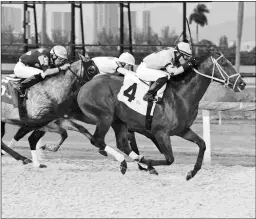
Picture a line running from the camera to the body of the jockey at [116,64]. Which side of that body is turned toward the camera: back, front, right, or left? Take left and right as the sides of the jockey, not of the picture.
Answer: right

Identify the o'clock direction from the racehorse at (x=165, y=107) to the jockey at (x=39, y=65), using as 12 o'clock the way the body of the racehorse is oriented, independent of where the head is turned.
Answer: The jockey is roughly at 7 o'clock from the racehorse.

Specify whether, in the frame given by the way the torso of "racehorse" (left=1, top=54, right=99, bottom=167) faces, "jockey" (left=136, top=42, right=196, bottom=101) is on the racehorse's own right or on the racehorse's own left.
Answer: on the racehorse's own right

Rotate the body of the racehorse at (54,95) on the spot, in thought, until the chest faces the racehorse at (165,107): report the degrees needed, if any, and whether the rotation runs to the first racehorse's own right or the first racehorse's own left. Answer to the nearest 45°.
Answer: approximately 45° to the first racehorse's own right

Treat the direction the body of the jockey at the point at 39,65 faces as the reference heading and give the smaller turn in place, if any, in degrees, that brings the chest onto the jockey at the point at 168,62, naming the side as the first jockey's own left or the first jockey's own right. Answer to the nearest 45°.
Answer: approximately 45° to the first jockey's own right

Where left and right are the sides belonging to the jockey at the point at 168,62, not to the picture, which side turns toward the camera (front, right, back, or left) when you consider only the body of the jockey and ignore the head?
right

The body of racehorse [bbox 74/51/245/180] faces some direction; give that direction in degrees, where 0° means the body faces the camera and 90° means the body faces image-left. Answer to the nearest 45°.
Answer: approximately 270°

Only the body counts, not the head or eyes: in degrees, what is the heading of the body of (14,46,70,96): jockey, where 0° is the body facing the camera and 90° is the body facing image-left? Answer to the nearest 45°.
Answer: approximately 270°

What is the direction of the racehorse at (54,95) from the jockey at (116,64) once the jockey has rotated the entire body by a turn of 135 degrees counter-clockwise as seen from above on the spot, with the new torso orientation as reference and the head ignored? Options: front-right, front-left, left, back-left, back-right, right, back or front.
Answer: left

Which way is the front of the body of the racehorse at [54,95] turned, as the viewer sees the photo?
to the viewer's right
